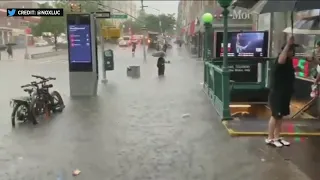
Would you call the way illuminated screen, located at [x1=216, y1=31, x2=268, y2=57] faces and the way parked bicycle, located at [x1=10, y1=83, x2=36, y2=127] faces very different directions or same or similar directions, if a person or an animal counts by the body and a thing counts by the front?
very different directions

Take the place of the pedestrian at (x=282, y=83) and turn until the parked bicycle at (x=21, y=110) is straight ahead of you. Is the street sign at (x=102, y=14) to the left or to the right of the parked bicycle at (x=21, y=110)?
right

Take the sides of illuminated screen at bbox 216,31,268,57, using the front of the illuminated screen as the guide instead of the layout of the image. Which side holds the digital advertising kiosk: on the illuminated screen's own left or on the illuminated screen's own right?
on the illuminated screen's own right

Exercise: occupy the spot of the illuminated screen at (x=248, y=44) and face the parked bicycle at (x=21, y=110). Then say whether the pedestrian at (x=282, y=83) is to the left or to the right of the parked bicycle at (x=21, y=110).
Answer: left

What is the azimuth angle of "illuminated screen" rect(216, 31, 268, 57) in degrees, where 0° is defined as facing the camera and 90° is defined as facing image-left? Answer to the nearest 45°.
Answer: approximately 0°

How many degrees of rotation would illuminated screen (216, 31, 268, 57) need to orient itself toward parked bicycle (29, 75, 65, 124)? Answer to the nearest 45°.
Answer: approximately 45° to its right
